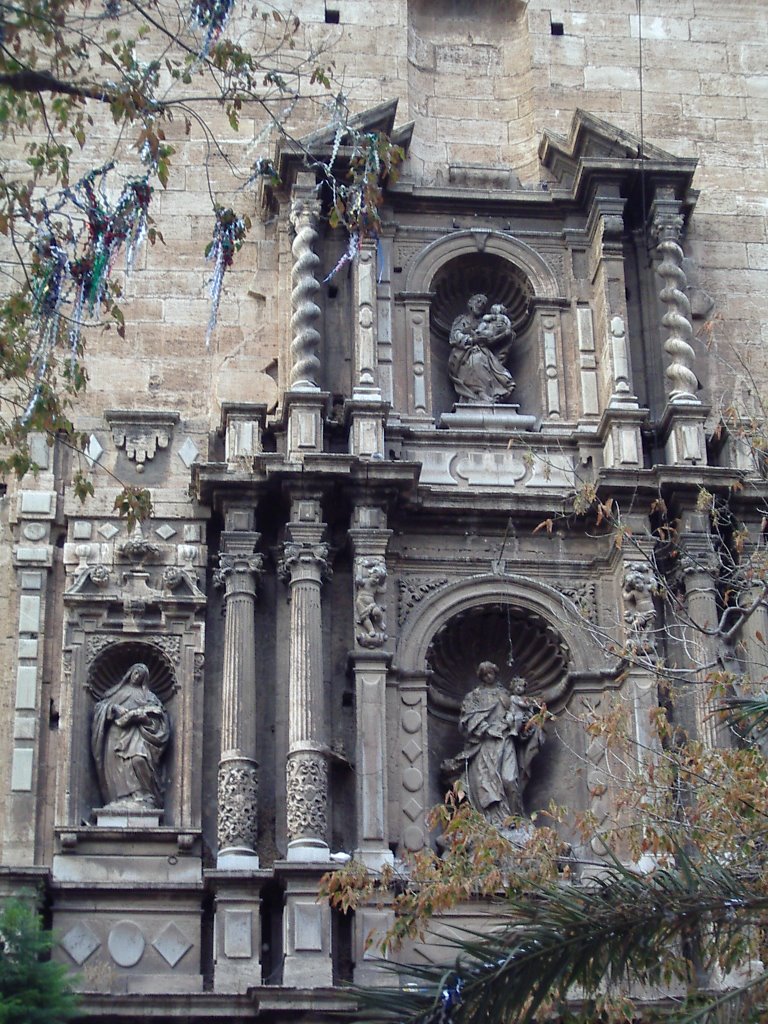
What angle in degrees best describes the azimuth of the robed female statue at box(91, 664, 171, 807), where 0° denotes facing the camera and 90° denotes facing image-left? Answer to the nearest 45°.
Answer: approximately 0°

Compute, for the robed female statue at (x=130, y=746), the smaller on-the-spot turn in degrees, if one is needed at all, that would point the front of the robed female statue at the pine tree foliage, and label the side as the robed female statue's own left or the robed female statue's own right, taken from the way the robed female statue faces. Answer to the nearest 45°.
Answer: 0° — it already faces it

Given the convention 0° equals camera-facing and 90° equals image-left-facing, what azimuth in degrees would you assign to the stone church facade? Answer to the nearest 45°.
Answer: approximately 0°

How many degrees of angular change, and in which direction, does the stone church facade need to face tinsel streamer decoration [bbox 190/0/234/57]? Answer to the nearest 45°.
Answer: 0° — it already faces it

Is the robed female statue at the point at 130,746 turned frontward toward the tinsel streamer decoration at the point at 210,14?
yes
